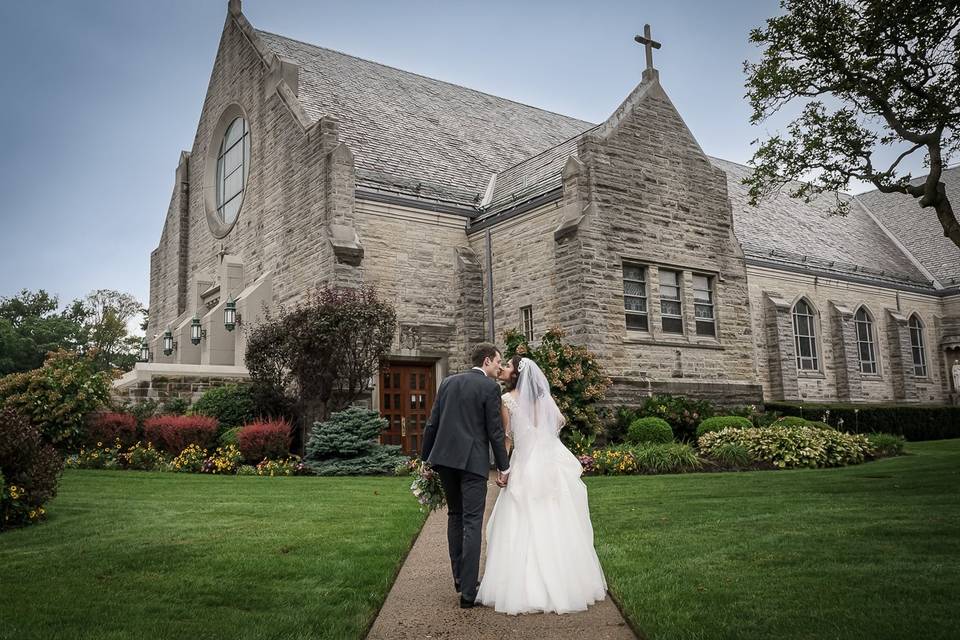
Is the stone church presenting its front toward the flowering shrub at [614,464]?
no

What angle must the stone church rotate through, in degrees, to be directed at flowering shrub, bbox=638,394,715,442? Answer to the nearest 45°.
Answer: approximately 135° to its left

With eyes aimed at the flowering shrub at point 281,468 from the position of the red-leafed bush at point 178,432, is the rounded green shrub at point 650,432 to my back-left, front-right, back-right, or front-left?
front-left

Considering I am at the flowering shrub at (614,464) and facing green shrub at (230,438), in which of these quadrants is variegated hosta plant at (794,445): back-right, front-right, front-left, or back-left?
back-right

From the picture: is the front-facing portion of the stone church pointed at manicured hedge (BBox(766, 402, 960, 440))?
no

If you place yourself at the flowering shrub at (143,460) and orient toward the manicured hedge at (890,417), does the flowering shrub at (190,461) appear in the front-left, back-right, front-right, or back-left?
front-right

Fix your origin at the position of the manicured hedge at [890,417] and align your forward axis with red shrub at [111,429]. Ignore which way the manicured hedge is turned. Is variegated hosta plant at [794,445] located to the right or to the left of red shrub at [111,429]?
left

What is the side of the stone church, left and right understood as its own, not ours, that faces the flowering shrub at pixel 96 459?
front

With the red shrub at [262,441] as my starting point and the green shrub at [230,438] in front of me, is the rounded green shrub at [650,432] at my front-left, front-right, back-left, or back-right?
back-right

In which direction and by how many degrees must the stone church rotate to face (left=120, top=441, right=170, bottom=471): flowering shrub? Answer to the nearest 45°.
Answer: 0° — it already faces it

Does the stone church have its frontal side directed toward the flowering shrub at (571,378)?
no
